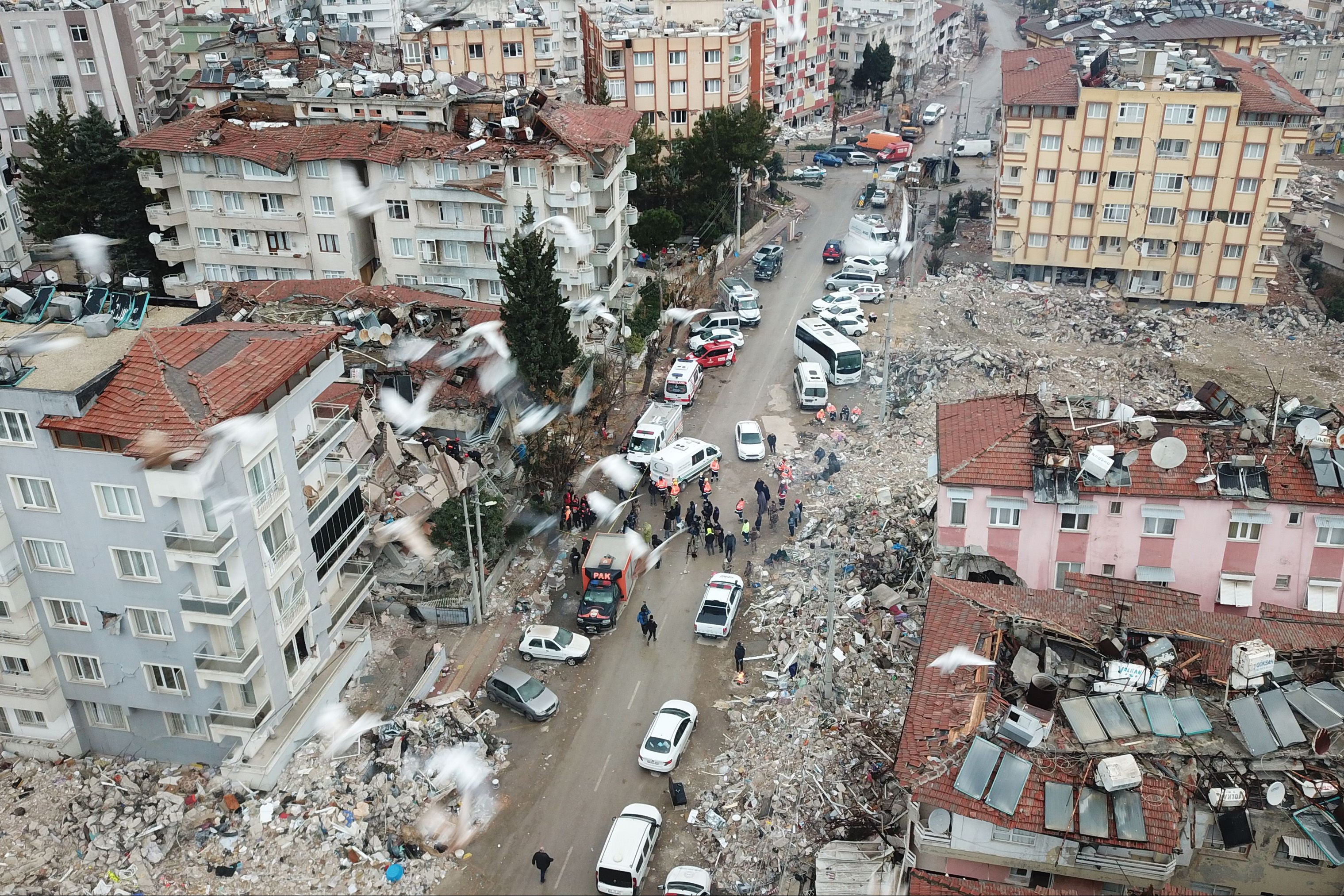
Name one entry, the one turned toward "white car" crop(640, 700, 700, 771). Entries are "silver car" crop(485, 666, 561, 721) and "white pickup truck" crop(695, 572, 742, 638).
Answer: the silver car

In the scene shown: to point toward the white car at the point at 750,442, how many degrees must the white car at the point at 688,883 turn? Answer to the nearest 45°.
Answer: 0° — it already faces it

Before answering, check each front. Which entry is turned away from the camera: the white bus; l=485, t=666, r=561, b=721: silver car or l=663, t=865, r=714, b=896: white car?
the white car

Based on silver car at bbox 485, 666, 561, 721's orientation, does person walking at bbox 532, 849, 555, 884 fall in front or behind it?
in front

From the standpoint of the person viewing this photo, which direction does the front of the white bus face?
facing the viewer and to the right of the viewer

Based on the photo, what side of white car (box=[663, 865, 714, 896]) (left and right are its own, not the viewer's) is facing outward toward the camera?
back

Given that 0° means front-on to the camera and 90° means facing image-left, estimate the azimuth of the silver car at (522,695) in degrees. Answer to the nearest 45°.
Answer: approximately 315°

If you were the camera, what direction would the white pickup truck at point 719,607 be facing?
facing away from the viewer

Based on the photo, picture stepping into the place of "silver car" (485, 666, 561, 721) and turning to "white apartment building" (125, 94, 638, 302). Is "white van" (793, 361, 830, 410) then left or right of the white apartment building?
right

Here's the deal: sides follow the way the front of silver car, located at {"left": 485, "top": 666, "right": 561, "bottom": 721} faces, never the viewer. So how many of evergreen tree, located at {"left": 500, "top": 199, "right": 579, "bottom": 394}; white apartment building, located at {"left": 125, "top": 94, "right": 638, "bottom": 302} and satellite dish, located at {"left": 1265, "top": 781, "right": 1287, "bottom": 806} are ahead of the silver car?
1

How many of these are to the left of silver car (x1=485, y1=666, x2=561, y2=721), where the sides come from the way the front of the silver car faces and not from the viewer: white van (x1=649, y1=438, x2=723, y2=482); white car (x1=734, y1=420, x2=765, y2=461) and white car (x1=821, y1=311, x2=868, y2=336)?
3

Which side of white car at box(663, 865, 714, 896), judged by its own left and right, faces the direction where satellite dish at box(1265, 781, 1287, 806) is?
right

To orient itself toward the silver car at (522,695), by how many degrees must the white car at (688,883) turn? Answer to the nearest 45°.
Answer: approximately 45° to its left

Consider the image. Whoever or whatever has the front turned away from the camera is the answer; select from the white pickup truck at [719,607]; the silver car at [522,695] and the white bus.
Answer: the white pickup truck

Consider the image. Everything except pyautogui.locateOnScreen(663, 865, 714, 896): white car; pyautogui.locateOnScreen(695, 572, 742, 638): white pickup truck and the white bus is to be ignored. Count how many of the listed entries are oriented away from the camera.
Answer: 2

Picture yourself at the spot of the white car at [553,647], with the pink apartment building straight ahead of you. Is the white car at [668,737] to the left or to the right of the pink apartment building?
right
